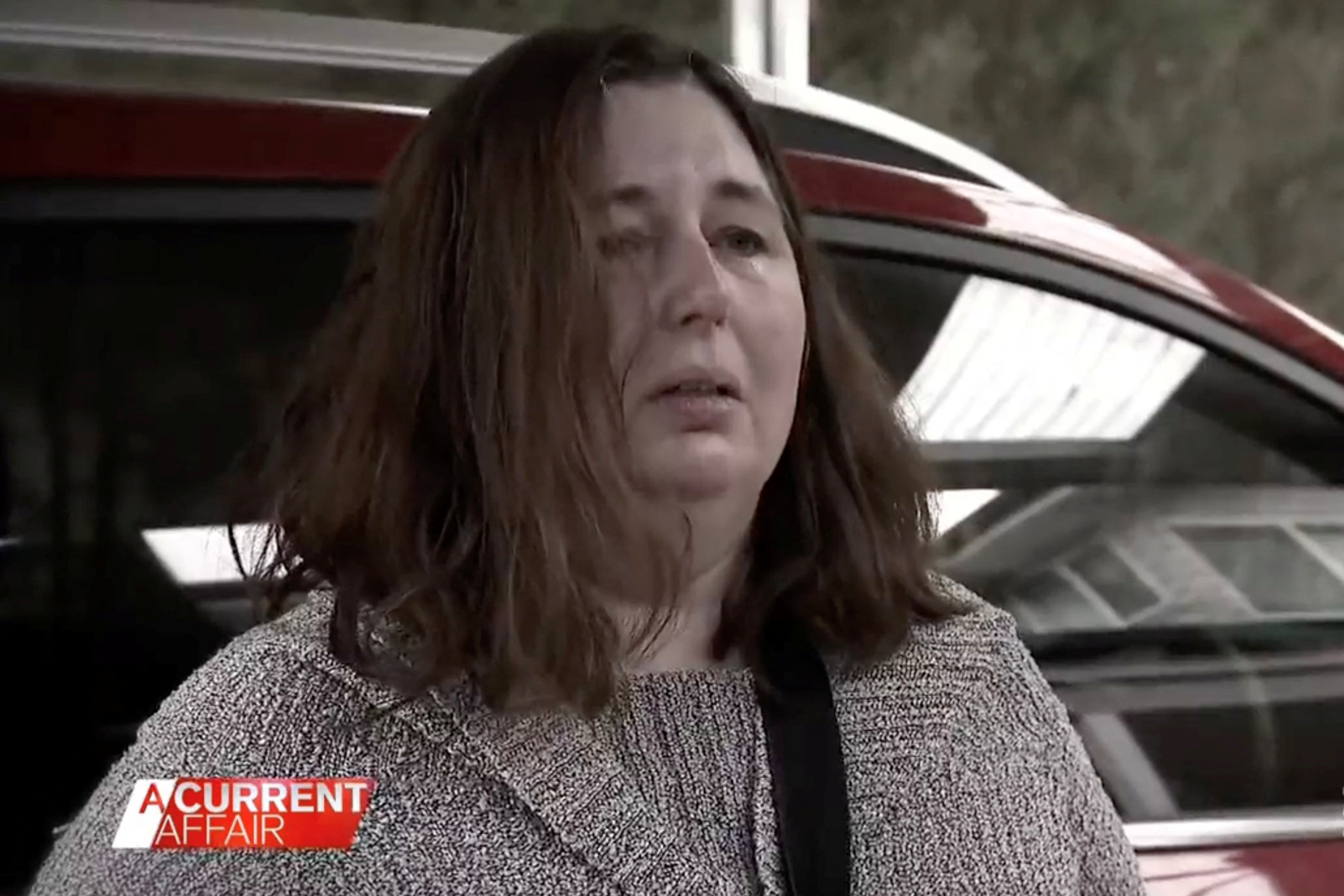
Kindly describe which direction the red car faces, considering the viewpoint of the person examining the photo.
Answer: facing to the right of the viewer

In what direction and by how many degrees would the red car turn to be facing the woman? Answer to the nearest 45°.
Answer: approximately 135° to its right

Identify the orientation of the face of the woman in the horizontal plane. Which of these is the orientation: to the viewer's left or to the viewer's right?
to the viewer's right
